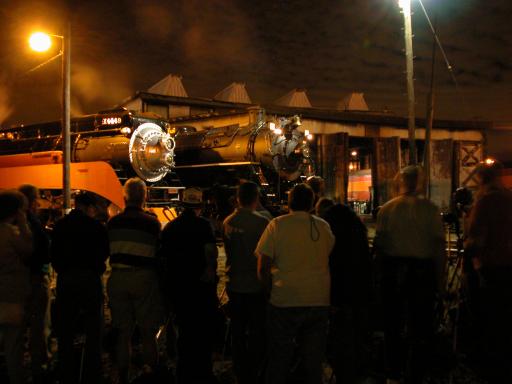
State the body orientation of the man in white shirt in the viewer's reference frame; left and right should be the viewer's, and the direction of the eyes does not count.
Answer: facing away from the viewer

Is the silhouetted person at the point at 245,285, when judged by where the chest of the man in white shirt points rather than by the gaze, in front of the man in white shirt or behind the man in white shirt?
in front

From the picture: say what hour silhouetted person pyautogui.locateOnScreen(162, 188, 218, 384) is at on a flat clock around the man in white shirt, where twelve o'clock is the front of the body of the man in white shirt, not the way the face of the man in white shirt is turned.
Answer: The silhouetted person is roughly at 10 o'clock from the man in white shirt.

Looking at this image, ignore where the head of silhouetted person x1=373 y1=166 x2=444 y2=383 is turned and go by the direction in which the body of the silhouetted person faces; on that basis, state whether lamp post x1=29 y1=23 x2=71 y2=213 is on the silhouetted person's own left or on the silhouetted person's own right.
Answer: on the silhouetted person's own left

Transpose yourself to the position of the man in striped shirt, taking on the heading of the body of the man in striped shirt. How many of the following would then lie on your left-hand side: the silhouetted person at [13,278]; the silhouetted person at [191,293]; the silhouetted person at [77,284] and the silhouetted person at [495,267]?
2

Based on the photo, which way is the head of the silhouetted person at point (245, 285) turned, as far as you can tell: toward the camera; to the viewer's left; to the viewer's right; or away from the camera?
away from the camera

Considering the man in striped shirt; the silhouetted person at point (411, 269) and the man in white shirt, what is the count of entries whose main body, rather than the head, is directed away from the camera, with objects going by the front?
3

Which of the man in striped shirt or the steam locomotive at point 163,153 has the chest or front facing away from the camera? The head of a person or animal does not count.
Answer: the man in striped shirt

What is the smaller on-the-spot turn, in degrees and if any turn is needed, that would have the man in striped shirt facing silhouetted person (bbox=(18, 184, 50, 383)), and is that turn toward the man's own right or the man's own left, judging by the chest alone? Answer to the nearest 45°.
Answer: approximately 45° to the man's own left

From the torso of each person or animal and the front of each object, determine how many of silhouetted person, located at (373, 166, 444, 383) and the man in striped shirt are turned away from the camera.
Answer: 2

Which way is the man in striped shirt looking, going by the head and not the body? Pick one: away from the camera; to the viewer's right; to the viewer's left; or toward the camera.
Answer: away from the camera

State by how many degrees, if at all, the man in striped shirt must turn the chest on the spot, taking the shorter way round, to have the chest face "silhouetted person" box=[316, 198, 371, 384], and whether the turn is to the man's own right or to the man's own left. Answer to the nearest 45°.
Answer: approximately 90° to the man's own right

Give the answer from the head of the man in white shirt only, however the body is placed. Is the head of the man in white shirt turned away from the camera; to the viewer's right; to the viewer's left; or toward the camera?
away from the camera

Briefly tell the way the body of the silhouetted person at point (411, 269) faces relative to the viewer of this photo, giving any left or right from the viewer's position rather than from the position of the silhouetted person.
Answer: facing away from the viewer

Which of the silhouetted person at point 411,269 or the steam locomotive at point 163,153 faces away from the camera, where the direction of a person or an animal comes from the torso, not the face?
the silhouetted person

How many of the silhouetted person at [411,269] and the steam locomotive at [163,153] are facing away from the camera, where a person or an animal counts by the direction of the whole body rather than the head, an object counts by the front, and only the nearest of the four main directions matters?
1

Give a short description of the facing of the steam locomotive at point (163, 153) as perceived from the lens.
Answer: facing the viewer and to the right of the viewer
